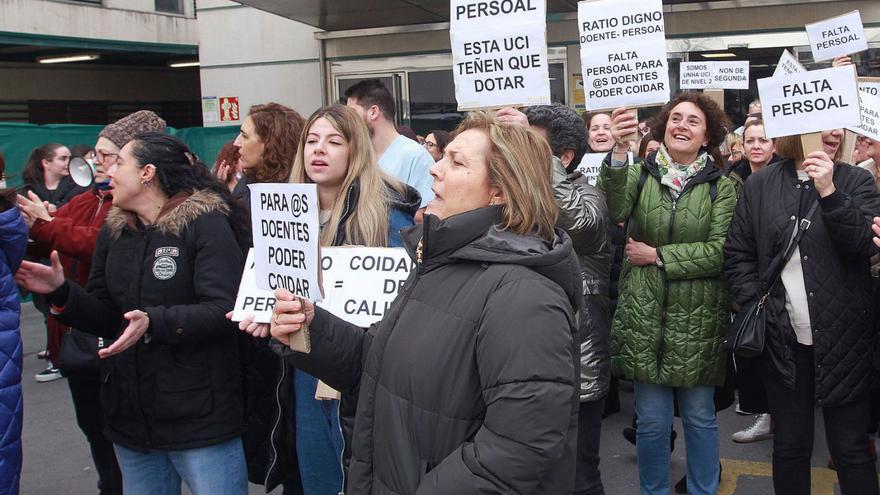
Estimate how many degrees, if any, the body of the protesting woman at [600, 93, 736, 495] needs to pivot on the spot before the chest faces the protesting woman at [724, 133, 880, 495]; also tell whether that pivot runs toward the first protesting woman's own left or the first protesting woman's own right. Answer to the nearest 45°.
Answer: approximately 45° to the first protesting woman's own left

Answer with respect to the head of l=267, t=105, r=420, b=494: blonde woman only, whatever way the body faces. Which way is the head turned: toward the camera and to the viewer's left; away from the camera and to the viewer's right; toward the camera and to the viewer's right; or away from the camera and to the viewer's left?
toward the camera and to the viewer's left

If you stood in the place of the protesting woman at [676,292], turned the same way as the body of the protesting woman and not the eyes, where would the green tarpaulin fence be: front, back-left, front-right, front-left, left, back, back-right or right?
back-right

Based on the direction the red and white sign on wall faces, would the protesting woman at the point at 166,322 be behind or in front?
in front

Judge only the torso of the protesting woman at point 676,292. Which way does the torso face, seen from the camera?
toward the camera

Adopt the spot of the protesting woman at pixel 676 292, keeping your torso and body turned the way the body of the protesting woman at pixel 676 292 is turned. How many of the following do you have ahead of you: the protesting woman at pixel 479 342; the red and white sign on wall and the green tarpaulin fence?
1

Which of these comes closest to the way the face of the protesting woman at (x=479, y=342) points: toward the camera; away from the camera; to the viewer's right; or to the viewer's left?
to the viewer's left

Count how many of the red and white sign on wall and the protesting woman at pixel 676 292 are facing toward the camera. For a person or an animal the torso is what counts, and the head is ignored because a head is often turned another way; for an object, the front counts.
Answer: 2

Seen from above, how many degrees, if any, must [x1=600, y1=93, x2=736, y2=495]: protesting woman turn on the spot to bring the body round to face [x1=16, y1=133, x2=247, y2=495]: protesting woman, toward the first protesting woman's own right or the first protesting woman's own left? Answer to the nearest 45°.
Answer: approximately 45° to the first protesting woman's own right
